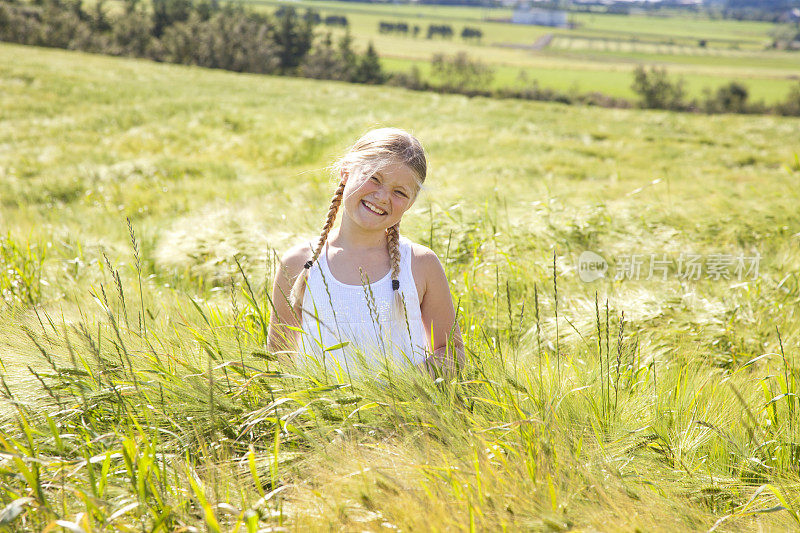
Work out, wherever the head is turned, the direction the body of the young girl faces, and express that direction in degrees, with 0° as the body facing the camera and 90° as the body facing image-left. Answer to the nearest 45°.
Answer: approximately 0°
